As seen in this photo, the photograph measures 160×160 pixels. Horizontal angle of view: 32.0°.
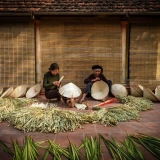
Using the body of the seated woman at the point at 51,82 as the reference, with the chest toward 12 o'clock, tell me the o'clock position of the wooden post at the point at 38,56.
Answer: The wooden post is roughly at 7 o'clock from the seated woman.

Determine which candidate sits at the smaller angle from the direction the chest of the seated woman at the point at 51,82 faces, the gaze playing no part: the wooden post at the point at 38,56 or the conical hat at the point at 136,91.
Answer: the conical hat

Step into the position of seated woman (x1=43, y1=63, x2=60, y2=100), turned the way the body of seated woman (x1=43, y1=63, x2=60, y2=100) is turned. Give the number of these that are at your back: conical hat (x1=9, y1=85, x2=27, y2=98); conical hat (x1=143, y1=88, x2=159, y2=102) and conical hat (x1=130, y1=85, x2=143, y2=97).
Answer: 1

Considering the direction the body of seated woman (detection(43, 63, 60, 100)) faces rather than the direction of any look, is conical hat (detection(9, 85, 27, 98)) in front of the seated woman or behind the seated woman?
behind

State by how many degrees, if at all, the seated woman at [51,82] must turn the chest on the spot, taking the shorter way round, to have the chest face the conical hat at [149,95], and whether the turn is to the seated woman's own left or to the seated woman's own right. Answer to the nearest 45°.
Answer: approximately 45° to the seated woman's own left

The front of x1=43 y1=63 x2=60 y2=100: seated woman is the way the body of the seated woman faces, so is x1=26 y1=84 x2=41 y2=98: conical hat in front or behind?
behind

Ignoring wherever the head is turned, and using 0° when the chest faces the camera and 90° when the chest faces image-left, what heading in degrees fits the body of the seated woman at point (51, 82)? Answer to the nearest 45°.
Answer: approximately 315°
